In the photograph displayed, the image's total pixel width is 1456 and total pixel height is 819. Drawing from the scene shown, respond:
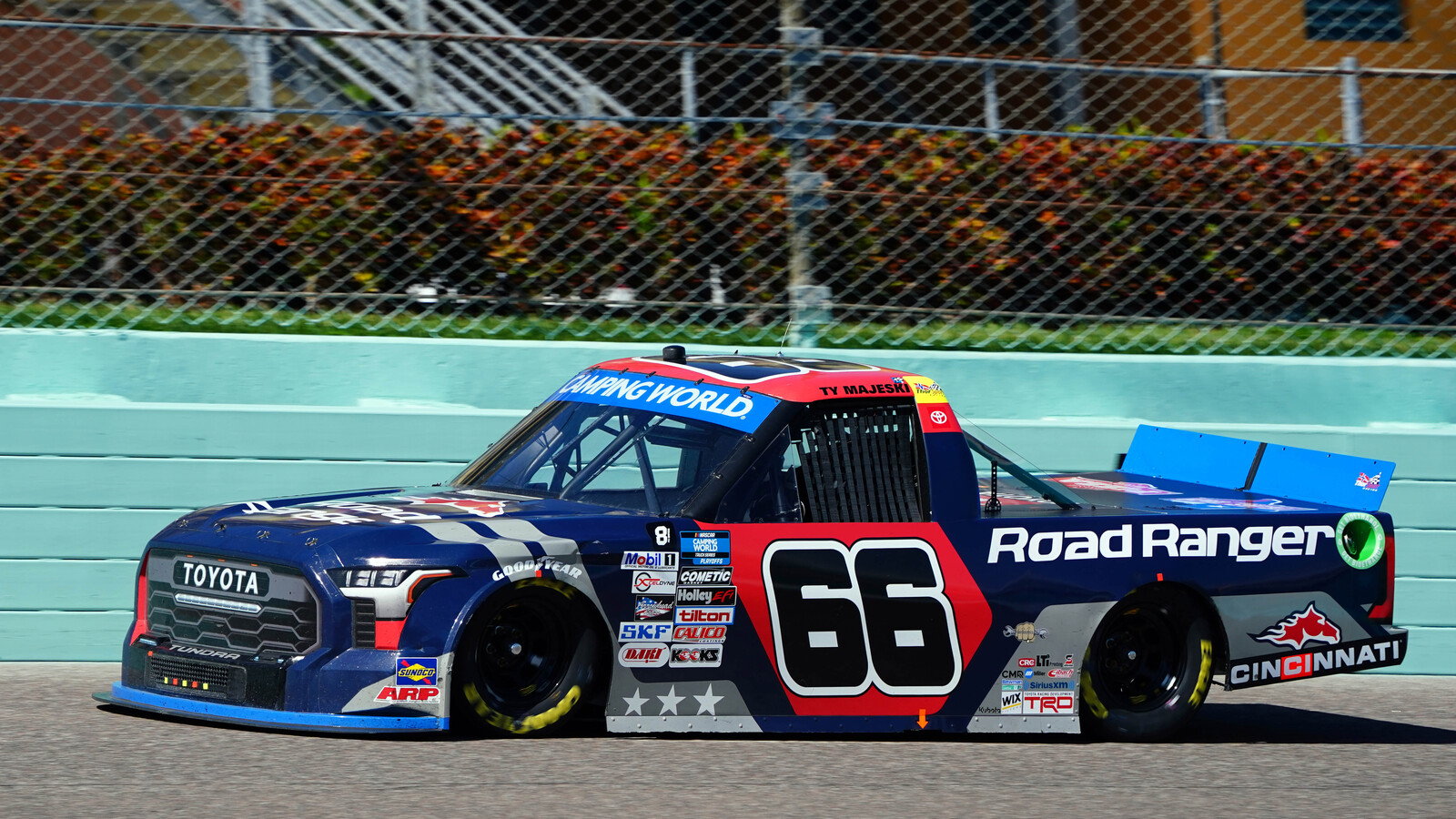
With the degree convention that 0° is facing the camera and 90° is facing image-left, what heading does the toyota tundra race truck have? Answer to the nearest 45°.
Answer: approximately 45°
